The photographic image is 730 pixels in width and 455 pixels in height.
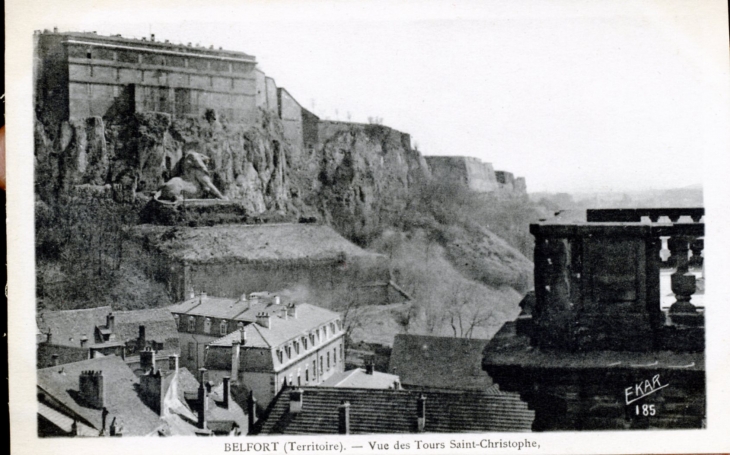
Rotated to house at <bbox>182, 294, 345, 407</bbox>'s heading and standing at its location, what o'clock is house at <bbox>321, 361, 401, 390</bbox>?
house at <bbox>321, 361, 401, 390</bbox> is roughly at 11 o'clock from house at <bbox>182, 294, 345, 407</bbox>.

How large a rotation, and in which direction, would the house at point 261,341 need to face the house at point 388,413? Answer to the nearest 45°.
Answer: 0° — it already faces it

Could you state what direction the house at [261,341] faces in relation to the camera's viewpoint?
facing the viewer and to the right of the viewer

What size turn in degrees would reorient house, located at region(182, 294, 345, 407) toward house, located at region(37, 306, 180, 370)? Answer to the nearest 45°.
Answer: approximately 135° to its right
